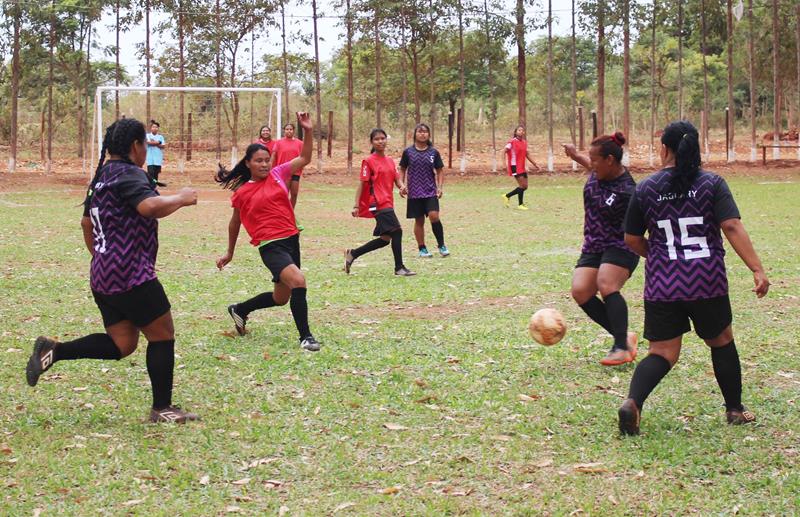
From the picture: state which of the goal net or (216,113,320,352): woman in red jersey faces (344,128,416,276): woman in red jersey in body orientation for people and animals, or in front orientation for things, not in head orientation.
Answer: the goal net

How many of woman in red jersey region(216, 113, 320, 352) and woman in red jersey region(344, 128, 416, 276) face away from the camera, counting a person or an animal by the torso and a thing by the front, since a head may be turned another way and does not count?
0

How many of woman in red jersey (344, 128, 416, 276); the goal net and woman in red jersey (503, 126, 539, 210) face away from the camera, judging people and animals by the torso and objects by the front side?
0

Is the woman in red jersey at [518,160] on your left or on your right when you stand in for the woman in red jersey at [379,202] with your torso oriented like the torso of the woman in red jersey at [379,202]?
on your left

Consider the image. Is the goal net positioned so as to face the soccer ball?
yes

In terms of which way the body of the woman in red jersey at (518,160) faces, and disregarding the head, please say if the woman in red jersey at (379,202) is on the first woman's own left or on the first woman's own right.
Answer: on the first woman's own right

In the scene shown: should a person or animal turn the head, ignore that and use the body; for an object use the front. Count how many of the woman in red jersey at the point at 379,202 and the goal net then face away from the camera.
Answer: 0

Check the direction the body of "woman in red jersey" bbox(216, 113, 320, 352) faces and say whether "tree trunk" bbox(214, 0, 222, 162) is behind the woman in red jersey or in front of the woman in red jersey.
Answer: behind

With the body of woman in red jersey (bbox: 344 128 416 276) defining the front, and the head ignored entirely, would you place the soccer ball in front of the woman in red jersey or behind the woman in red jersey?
in front

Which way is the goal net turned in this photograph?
toward the camera

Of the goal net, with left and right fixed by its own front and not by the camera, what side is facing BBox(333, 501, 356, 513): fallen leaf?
front
